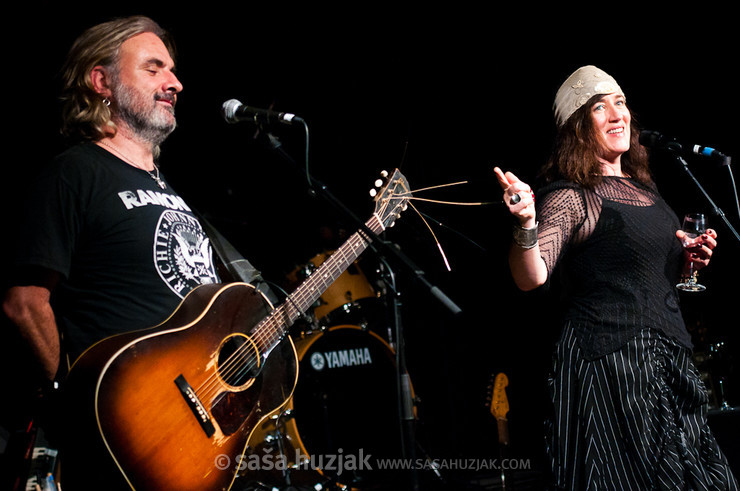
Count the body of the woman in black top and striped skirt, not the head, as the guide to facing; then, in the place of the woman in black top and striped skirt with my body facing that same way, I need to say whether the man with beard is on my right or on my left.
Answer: on my right

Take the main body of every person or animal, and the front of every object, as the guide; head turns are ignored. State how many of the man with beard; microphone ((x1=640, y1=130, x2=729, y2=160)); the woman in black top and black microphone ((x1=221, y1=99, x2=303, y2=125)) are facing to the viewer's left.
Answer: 2

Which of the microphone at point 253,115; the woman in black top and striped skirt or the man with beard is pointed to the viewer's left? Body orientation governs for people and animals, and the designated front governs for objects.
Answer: the microphone

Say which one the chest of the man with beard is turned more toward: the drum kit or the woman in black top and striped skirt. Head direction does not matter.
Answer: the woman in black top and striped skirt

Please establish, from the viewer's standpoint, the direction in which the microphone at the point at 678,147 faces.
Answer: facing to the left of the viewer

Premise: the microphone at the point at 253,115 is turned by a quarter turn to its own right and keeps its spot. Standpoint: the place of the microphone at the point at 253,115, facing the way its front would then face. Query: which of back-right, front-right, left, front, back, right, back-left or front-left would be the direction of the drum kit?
front

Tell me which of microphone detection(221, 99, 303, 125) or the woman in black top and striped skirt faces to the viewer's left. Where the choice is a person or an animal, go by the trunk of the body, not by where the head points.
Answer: the microphone

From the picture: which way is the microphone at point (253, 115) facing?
to the viewer's left

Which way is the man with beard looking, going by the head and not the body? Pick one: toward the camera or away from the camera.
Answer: toward the camera

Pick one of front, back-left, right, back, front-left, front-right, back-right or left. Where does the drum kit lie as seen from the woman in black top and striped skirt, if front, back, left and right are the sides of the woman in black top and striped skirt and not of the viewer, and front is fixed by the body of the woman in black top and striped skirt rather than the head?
back
